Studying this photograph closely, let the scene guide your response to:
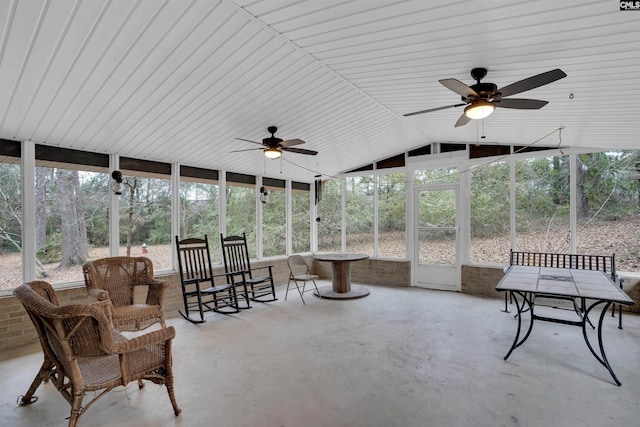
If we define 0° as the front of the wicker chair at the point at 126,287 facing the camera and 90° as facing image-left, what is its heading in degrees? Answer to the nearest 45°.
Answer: approximately 315°

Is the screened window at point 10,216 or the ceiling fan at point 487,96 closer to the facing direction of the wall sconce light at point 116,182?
the ceiling fan

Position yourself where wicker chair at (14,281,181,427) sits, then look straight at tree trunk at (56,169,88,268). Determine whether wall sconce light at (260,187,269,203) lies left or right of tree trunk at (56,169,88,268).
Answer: right

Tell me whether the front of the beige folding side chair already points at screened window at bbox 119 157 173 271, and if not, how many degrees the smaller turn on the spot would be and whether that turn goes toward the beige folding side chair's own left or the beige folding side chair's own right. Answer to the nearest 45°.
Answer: approximately 135° to the beige folding side chair's own right

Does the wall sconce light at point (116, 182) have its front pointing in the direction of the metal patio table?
yes

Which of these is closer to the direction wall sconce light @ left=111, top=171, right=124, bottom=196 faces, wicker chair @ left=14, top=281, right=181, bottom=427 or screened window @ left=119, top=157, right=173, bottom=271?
the wicker chair

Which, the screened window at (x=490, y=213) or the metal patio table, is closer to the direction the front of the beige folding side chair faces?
the metal patio table

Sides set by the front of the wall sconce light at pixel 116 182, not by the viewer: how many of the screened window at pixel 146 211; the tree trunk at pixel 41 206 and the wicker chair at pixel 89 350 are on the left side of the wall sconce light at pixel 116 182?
1
